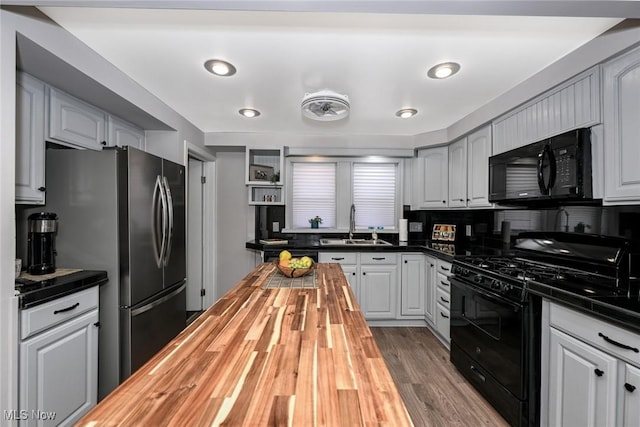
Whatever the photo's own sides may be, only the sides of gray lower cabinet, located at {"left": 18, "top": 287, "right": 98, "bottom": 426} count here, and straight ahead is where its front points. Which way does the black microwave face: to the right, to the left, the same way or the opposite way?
the opposite way

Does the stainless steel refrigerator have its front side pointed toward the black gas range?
yes

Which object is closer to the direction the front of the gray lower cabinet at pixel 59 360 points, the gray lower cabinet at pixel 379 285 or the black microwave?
the black microwave

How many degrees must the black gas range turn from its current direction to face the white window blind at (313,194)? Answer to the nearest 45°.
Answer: approximately 45° to its right

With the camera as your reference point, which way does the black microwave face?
facing the viewer and to the left of the viewer

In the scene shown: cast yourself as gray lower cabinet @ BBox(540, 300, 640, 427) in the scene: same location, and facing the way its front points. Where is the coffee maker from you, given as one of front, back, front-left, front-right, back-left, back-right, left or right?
front

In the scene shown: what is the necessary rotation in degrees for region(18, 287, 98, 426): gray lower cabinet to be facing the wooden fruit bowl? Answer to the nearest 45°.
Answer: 0° — it already faces it

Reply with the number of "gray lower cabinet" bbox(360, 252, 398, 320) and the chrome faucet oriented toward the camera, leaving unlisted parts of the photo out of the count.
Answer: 2

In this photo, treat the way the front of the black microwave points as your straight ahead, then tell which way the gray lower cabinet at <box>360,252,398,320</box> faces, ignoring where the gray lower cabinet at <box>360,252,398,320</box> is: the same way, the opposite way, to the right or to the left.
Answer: to the left

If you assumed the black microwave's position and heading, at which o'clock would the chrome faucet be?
The chrome faucet is roughly at 2 o'clock from the black microwave.

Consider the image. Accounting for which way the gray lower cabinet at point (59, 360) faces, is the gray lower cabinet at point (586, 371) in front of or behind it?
in front

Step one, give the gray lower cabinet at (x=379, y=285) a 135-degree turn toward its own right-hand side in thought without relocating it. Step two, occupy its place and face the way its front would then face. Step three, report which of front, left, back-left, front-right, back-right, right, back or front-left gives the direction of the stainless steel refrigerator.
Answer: left

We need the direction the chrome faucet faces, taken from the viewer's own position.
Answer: facing the viewer

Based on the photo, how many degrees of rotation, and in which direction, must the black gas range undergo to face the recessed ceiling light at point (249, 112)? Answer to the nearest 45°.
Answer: approximately 45° to its right

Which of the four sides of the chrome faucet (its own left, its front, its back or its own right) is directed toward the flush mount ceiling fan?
front

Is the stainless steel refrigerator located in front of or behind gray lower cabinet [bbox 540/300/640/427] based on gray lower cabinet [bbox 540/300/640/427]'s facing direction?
in front
